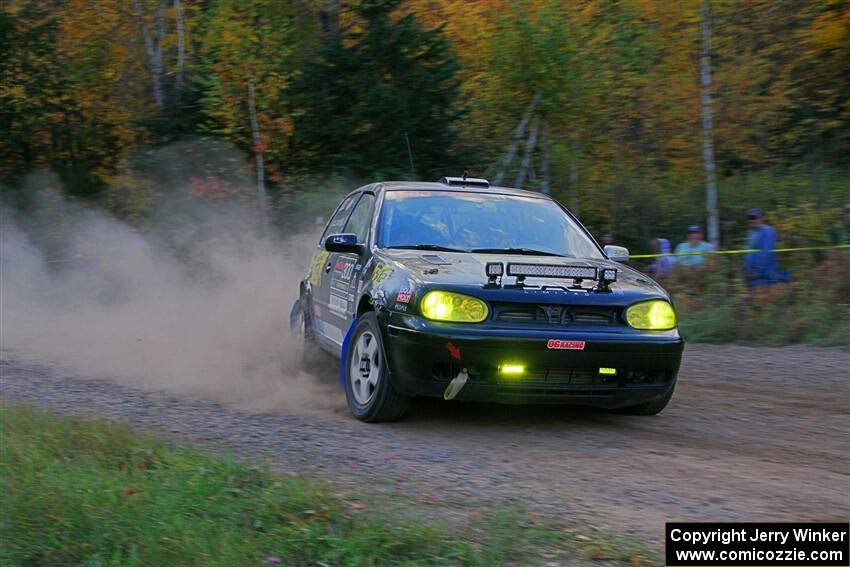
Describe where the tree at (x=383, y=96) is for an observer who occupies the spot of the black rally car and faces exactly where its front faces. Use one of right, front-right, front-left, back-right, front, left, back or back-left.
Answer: back-left

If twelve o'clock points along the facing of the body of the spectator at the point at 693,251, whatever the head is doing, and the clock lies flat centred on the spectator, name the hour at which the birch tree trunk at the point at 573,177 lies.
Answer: The birch tree trunk is roughly at 5 o'clock from the spectator.

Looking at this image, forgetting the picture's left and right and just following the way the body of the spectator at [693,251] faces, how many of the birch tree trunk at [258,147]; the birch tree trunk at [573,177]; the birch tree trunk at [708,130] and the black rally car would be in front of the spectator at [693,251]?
1

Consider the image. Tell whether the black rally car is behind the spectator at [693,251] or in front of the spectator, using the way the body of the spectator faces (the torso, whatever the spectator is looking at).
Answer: in front

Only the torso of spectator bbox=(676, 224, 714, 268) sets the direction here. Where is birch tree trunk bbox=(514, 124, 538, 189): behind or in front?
behind

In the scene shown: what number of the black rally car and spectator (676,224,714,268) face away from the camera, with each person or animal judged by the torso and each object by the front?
0

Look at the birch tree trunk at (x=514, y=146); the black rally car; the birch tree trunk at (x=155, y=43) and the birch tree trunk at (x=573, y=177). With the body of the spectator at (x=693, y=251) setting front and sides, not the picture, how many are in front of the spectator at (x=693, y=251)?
1

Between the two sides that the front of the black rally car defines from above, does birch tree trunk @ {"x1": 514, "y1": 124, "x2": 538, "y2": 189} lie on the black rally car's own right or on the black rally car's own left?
on the black rally car's own left

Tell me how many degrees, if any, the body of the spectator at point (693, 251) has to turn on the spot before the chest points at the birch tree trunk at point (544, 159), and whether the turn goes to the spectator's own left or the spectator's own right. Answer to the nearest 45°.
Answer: approximately 135° to the spectator's own right

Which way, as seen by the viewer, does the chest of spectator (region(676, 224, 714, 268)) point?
toward the camera

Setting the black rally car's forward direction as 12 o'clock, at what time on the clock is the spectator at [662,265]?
The spectator is roughly at 8 o'clock from the black rally car.

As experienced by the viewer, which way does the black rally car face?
facing the viewer and to the right of the viewer
